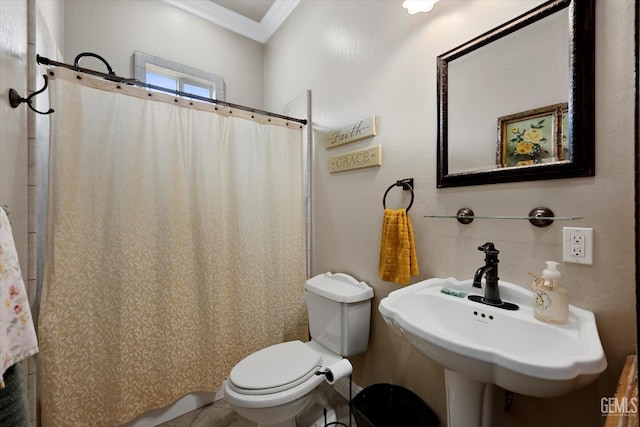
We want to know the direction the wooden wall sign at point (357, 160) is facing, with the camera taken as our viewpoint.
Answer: facing the viewer and to the left of the viewer

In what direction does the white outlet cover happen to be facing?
toward the camera

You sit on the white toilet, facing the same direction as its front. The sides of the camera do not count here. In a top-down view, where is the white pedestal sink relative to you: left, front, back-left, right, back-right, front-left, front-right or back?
left

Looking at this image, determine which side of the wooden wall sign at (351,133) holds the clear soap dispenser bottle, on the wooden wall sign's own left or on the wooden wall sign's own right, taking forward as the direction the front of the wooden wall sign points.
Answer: on the wooden wall sign's own left

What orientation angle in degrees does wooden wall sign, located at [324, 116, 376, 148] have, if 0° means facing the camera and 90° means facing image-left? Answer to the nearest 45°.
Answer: approximately 45°

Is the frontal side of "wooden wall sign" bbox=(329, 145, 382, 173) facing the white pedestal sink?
no

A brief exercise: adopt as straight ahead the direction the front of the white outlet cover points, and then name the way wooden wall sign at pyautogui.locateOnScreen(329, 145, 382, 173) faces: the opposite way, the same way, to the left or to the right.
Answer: the same way

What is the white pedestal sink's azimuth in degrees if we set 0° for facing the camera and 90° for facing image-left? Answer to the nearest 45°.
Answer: approximately 45°

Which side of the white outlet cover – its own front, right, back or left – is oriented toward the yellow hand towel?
right

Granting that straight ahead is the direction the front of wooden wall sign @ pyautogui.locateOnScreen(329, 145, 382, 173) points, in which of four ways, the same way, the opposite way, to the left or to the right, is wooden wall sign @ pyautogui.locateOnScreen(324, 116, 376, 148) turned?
the same way

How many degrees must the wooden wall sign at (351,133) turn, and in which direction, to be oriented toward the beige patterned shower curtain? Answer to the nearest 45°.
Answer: approximately 45° to its right

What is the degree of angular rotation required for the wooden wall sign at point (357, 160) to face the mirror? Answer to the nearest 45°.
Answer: approximately 90° to its left
